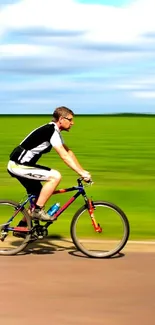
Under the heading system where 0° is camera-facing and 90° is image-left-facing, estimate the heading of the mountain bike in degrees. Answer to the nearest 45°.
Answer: approximately 270°

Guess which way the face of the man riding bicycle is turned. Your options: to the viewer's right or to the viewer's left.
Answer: to the viewer's right

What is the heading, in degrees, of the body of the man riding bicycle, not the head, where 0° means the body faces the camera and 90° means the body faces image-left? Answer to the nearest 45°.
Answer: approximately 270°
